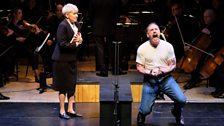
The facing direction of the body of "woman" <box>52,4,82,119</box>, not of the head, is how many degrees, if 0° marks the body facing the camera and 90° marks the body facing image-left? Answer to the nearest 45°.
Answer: approximately 315°

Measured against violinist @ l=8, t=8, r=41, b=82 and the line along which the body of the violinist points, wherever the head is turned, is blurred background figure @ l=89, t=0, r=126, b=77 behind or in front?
in front

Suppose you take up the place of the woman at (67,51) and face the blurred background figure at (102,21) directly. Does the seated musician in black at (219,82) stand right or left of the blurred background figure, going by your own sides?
right

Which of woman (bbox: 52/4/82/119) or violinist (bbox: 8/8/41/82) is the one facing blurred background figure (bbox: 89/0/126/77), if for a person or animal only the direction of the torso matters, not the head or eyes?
the violinist

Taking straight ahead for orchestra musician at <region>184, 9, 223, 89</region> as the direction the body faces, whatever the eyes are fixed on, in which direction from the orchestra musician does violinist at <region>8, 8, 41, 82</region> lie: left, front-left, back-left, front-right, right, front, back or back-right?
front-right

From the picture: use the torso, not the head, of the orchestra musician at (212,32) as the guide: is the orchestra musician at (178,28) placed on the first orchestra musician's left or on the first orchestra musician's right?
on the first orchestra musician's right

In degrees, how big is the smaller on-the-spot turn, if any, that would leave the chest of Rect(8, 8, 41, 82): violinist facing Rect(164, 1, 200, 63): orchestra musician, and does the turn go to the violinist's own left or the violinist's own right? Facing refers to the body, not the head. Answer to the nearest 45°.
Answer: approximately 45° to the violinist's own left
